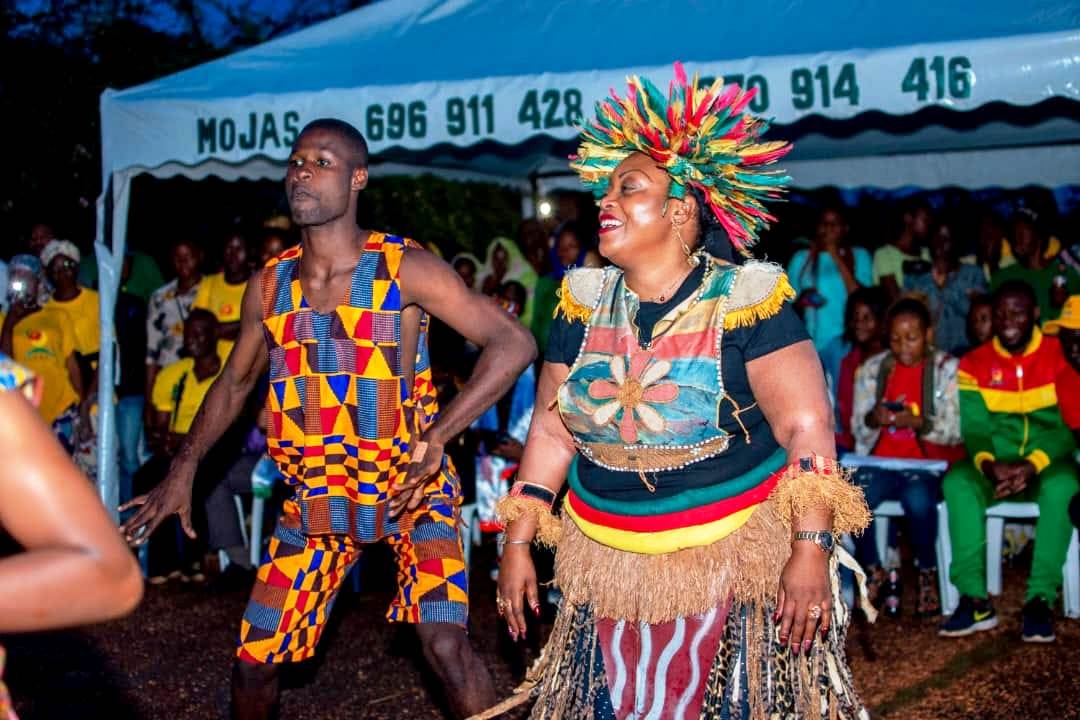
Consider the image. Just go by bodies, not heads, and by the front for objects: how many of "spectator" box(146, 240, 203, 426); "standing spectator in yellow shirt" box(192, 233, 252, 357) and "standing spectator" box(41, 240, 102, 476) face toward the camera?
3

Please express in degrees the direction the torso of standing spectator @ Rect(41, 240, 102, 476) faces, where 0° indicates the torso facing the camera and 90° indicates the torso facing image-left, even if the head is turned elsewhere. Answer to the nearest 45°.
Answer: approximately 0°

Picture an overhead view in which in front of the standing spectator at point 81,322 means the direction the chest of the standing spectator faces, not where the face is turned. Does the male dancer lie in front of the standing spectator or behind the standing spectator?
in front

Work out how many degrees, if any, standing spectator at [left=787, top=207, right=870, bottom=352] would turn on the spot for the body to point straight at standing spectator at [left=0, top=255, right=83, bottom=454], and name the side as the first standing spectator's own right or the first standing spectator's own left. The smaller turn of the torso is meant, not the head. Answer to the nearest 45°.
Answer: approximately 90° to the first standing spectator's own right

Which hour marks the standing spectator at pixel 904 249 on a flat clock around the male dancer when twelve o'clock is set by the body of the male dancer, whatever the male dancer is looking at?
The standing spectator is roughly at 6 o'clock from the male dancer.

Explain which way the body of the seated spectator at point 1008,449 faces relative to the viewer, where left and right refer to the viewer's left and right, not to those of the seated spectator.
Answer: facing the viewer

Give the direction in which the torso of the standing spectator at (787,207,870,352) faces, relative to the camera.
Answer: toward the camera

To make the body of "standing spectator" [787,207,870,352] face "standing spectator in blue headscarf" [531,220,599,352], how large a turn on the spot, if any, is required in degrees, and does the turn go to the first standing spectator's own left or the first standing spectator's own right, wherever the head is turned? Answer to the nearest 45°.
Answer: approximately 90° to the first standing spectator's own right

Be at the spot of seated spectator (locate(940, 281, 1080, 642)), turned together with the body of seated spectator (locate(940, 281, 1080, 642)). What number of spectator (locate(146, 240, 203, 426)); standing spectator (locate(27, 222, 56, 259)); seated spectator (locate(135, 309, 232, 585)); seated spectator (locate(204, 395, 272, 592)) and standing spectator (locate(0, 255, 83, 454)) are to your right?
5

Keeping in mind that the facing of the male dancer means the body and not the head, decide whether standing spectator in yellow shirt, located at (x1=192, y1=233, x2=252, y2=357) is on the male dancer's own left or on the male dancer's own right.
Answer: on the male dancer's own right

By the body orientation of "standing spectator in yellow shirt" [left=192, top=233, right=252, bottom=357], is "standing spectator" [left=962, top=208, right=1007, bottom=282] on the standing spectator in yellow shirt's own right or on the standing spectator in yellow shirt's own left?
on the standing spectator in yellow shirt's own left

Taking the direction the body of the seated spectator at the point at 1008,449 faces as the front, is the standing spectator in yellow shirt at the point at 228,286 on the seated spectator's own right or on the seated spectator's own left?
on the seated spectator's own right

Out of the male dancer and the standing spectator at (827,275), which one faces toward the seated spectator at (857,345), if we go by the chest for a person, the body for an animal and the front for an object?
the standing spectator at (827,275)

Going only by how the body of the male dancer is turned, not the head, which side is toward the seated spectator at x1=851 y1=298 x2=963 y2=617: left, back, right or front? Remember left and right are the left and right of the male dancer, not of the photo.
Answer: back

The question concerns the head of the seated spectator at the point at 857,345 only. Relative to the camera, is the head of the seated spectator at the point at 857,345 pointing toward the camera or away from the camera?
toward the camera

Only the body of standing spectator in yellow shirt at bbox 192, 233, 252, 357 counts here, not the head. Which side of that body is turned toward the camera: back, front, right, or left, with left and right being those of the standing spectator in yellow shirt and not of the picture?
front

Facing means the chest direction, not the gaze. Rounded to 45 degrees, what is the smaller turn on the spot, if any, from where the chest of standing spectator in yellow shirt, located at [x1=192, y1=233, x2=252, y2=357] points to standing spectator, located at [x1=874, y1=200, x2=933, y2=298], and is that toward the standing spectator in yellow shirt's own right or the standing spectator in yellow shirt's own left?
approximately 90° to the standing spectator in yellow shirt's own left

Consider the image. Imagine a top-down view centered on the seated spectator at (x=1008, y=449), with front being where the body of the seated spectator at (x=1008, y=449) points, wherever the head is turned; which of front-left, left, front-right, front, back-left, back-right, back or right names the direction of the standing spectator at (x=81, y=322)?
right
